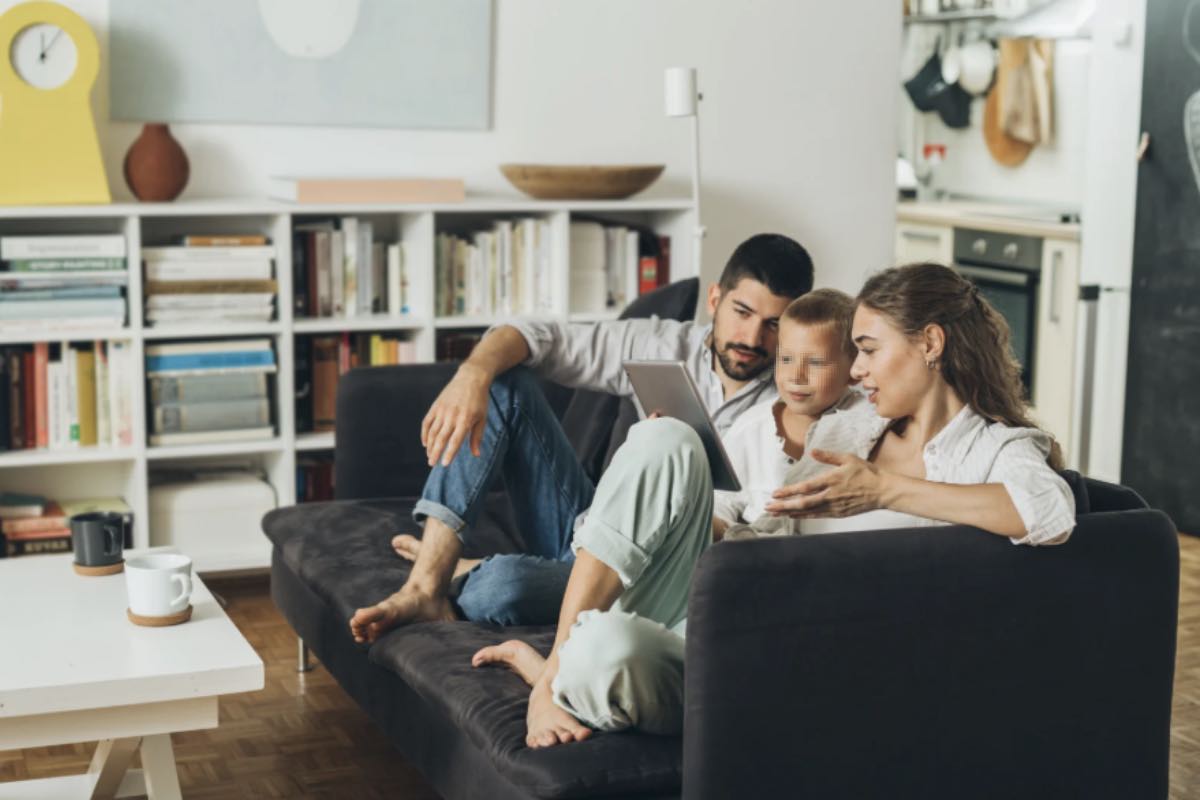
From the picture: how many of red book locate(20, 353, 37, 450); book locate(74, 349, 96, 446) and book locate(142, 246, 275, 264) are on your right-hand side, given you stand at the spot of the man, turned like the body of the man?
3

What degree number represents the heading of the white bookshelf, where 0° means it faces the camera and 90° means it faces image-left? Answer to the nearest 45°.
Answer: approximately 0°

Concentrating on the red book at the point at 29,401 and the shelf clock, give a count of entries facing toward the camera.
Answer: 2

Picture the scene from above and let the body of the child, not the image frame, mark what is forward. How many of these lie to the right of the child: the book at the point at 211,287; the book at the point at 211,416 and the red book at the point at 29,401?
3

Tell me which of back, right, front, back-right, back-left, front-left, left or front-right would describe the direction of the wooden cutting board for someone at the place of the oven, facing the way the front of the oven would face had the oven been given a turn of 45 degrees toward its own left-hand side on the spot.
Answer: back

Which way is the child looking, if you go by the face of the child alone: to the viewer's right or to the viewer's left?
to the viewer's left

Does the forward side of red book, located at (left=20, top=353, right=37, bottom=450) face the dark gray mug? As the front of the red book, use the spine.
yes

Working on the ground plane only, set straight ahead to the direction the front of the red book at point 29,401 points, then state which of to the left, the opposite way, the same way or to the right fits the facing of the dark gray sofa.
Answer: to the right

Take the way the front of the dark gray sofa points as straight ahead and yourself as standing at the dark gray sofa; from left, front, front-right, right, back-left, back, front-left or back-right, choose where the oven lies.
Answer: back-right
